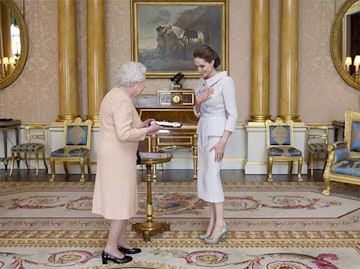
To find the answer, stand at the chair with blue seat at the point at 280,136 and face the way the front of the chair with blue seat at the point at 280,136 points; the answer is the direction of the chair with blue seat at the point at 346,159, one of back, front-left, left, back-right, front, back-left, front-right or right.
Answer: front-left

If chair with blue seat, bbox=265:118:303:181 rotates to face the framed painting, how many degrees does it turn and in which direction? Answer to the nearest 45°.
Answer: approximately 90° to its right

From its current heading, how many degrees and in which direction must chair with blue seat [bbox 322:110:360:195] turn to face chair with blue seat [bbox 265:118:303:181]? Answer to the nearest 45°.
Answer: approximately 90° to its right

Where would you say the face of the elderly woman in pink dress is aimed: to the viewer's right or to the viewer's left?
to the viewer's right

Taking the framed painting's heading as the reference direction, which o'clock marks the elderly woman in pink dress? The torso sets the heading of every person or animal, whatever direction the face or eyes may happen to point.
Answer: The elderly woman in pink dress is roughly at 12 o'clock from the framed painting.

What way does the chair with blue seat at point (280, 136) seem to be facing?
toward the camera

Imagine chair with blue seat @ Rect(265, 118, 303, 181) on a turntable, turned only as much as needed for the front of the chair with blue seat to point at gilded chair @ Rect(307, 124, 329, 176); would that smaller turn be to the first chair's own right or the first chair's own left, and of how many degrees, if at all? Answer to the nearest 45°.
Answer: approximately 135° to the first chair's own left

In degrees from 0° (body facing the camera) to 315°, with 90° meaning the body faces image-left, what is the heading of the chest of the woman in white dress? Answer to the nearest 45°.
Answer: approximately 45°

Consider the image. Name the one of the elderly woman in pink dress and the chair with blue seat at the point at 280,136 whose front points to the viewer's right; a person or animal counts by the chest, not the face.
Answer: the elderly woman in pink dress

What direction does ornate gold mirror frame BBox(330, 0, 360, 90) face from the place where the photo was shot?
facing the viewer

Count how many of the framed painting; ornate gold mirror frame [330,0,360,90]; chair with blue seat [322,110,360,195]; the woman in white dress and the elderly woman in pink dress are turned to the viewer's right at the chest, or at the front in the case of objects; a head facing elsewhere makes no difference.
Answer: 1

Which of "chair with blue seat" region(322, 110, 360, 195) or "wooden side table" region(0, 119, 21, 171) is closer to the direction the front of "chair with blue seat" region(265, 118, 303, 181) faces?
the chair with blue seat

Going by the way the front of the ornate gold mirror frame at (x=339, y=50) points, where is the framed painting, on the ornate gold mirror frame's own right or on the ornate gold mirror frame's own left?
on the ornate gold mirror frame's own right

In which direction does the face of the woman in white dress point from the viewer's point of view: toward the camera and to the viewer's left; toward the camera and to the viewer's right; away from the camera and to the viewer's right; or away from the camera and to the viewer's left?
toward the camera and to the viewer's left
